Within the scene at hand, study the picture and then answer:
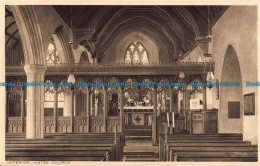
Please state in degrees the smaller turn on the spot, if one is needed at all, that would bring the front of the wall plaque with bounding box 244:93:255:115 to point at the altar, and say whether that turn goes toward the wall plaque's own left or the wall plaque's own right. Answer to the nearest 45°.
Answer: approximately 90° to the wall plaque's own right

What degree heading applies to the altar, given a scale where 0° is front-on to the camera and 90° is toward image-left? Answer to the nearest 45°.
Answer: approximately 0°

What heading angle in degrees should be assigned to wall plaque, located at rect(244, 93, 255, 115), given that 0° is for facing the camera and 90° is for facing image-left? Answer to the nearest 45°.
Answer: approximately 45°

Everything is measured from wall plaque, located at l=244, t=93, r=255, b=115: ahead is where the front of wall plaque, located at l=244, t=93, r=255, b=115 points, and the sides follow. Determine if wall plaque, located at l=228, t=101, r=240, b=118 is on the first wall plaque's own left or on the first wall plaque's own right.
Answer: on the first wall plaque's own right
